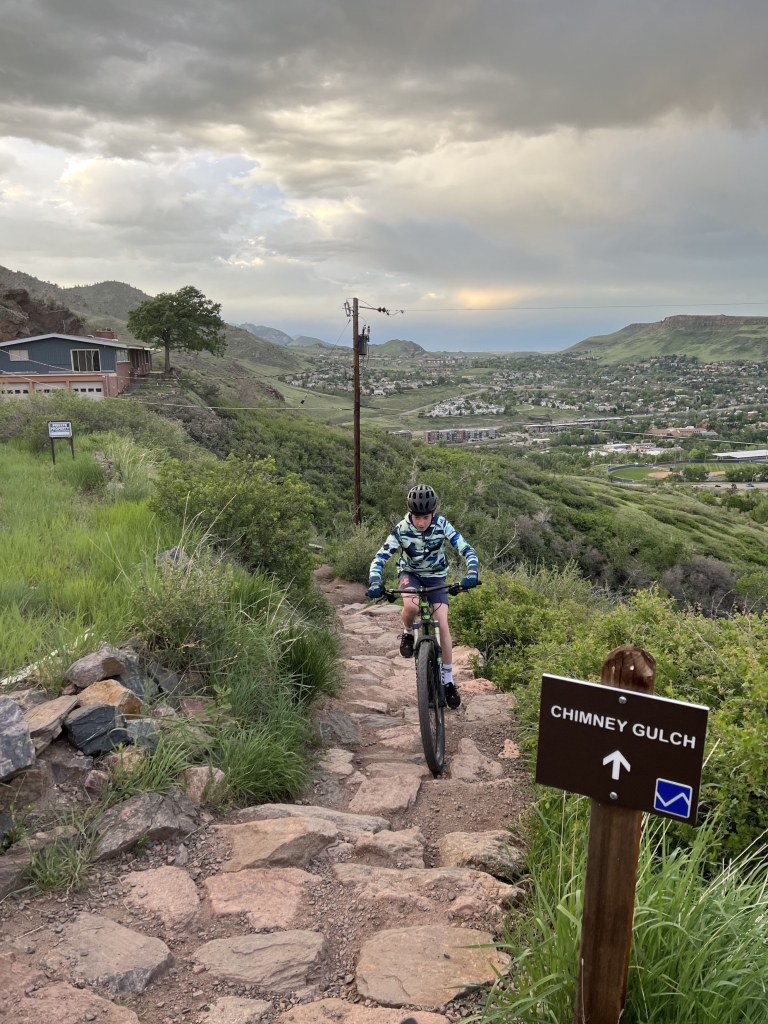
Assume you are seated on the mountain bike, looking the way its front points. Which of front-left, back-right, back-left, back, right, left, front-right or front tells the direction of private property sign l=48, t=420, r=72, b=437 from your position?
back-right

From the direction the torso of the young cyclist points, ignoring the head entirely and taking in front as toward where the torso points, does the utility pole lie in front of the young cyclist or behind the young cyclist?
behind

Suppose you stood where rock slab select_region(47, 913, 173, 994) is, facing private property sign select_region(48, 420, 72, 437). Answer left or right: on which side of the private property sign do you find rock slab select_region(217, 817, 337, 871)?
right

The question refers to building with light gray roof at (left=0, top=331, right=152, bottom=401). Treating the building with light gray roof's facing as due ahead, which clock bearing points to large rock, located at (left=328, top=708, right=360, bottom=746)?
The large rock is roughly at 12 o'clock from the building with light gray roof.

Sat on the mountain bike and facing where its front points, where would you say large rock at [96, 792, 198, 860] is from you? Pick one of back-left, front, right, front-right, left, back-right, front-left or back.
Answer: front-right

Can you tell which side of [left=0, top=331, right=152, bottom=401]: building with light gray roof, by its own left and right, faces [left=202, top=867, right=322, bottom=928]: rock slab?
front

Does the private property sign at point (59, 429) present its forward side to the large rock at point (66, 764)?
yes

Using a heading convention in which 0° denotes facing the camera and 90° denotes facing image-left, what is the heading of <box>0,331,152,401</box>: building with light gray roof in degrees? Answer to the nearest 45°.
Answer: approximately 0°

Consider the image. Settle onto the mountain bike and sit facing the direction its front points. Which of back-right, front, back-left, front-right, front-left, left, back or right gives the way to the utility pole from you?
back
